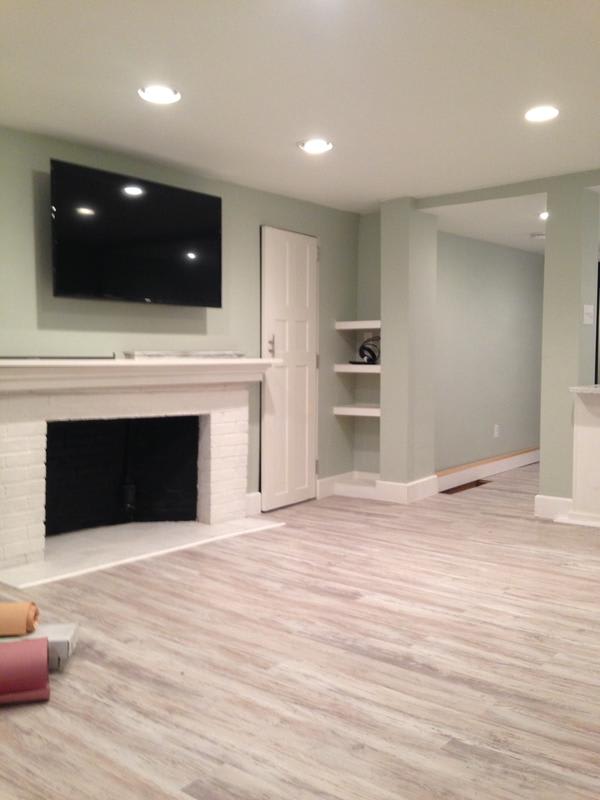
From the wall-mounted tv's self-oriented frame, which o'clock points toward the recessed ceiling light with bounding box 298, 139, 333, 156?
The recessed ceiling light is roughly at 11 o'clock from the wall-mounted tv.

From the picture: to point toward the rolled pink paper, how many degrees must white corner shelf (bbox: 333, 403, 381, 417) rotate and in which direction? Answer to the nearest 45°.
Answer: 0° — it already faces it

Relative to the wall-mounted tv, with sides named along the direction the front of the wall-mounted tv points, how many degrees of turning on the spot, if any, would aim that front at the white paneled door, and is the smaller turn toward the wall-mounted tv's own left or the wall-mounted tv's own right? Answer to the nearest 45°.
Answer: approximately 90° to the wall-mounted tv's own left

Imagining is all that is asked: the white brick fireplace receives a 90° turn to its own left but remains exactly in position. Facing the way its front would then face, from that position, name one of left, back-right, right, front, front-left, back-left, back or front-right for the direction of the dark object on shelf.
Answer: front

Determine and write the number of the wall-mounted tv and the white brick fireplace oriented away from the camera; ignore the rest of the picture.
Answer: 0

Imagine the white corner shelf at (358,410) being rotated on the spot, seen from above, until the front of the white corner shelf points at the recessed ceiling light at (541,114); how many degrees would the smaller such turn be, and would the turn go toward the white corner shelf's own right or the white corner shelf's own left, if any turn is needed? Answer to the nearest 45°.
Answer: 0° — it already faces it

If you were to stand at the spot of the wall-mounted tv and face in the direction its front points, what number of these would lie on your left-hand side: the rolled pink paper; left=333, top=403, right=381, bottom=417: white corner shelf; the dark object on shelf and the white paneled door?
3

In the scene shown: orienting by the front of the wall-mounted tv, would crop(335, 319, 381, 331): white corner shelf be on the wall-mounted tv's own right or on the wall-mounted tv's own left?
on the wall-mounted tv's own left

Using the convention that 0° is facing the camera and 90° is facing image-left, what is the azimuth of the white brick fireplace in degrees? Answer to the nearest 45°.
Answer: approximately 315°

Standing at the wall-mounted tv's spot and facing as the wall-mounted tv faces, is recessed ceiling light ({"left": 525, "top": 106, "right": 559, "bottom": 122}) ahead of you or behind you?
ahead

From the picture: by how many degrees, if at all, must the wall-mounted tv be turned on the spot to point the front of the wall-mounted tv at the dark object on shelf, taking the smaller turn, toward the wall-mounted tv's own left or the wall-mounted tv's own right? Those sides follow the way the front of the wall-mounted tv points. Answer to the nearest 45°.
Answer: approximately 90° to the wall-mounted tv's own left

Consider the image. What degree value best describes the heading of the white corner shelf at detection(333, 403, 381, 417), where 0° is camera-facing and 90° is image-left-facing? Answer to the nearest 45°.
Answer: approximately 0°

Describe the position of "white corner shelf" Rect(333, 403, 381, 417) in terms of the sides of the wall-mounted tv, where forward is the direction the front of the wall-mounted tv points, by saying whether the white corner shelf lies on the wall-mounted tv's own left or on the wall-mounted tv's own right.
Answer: on the wall-mounted tv's own left

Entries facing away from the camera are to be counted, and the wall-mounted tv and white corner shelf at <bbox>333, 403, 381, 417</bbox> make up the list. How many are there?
0
